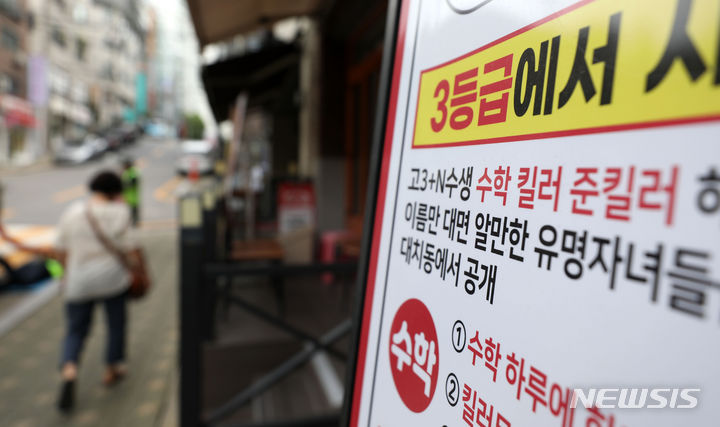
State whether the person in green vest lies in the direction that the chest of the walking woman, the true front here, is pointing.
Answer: yes

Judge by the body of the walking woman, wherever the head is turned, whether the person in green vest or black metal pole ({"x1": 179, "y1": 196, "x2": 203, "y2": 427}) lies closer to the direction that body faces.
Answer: the person in green vest

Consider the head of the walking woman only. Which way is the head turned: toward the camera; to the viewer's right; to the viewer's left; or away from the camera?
away from the camera

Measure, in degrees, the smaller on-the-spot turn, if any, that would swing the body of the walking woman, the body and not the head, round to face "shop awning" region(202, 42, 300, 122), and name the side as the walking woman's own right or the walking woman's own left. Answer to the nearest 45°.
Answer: approximately 45° to the walking woman's own right

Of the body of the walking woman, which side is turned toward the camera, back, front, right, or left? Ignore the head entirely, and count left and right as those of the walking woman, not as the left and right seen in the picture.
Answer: back

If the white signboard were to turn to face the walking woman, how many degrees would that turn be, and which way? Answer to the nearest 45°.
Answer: approximately 90° to its right

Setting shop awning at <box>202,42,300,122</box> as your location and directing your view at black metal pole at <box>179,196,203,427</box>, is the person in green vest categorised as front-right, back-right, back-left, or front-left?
back-right

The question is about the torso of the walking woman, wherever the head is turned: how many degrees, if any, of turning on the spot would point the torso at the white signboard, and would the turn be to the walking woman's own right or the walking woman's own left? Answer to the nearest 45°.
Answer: approximately 180°

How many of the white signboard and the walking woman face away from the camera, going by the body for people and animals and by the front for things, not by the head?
1

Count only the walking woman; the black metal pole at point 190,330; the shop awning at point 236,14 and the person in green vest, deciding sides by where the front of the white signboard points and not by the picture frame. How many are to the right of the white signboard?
4

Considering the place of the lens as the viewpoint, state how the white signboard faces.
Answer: facing the viewer and to the left of the viewer

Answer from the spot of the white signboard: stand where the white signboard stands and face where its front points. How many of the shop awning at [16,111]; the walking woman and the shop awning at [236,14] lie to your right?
3

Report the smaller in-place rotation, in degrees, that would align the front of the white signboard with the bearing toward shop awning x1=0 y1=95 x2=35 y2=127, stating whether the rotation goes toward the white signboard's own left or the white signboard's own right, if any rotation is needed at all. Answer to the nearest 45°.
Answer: approximately 90° to the white signboard's own right

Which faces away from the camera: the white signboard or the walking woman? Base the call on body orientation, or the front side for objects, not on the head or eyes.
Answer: the walking woman
